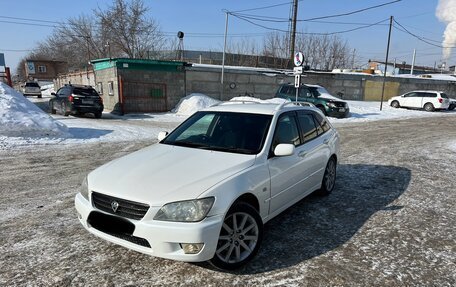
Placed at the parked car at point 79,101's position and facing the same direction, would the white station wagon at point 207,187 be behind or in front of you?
behind

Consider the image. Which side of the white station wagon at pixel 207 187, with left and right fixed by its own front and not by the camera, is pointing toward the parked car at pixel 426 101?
back

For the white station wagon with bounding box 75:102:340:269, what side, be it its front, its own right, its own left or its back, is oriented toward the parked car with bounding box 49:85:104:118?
right

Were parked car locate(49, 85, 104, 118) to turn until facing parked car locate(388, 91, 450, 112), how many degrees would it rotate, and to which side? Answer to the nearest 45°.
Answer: approximately 135° to its right

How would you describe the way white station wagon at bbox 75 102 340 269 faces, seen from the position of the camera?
facing the viewer and to the left of the viewer

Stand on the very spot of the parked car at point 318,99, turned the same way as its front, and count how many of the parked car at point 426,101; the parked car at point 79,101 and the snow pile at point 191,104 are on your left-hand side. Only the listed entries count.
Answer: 1

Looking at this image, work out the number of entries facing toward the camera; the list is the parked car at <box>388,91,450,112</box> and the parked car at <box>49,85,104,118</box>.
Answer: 0

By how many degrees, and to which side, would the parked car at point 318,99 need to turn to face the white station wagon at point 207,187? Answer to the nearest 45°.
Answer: approximately 45° to its right

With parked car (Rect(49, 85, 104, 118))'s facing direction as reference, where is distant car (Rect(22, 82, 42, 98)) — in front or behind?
in front

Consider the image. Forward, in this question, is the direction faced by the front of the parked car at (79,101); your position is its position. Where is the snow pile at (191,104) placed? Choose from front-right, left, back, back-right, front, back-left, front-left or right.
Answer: back-right

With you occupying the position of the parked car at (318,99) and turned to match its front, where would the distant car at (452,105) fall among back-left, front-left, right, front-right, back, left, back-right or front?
left

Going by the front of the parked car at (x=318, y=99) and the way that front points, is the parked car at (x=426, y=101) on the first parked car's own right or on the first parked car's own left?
on the first parked car's own left
